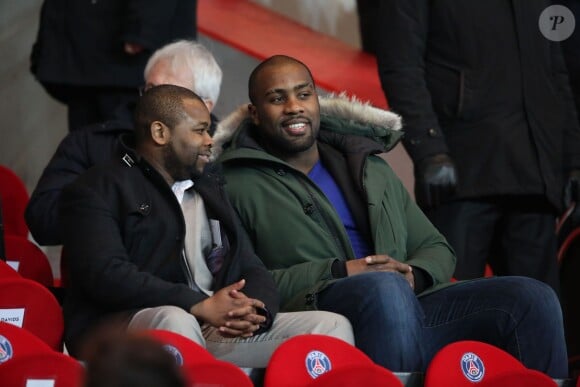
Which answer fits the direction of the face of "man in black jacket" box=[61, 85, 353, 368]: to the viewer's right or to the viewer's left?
to the viewer's right

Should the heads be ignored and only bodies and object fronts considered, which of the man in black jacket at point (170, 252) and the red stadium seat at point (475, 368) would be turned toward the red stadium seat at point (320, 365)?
the man in black jacket

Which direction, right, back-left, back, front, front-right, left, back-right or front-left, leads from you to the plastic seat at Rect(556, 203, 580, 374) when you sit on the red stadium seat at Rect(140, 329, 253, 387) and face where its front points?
left

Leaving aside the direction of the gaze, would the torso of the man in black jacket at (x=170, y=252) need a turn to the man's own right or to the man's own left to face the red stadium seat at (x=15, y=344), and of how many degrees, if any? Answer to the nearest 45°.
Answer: approximately 90° to the man's own right

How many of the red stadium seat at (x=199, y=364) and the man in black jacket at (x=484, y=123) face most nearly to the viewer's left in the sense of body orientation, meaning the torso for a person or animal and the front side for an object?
0

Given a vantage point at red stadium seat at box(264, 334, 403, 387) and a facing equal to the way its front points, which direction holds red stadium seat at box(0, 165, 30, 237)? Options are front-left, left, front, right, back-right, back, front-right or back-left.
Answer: back

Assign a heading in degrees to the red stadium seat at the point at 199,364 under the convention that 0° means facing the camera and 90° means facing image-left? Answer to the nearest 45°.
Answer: approximately 315°
